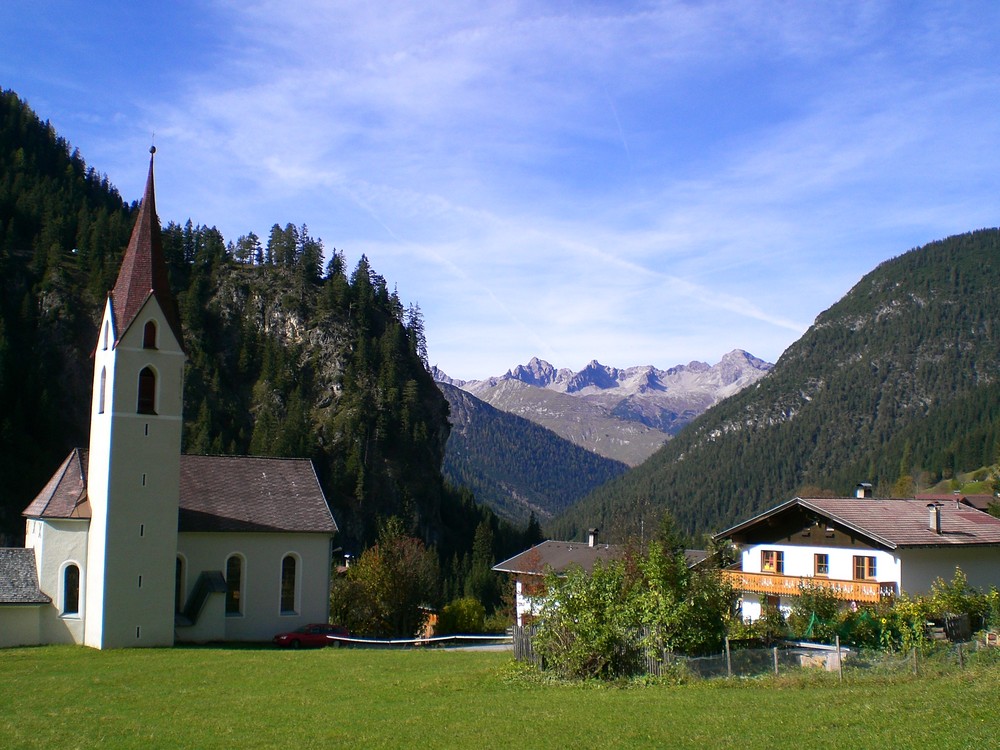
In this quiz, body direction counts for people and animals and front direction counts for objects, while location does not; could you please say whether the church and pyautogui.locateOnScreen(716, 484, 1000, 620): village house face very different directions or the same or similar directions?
very different directions

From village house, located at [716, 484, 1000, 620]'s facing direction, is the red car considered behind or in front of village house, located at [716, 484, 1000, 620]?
in front

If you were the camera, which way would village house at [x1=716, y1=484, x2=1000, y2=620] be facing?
facing the viewer and to the left of the viewer

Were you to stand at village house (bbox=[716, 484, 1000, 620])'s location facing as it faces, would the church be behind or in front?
in front
